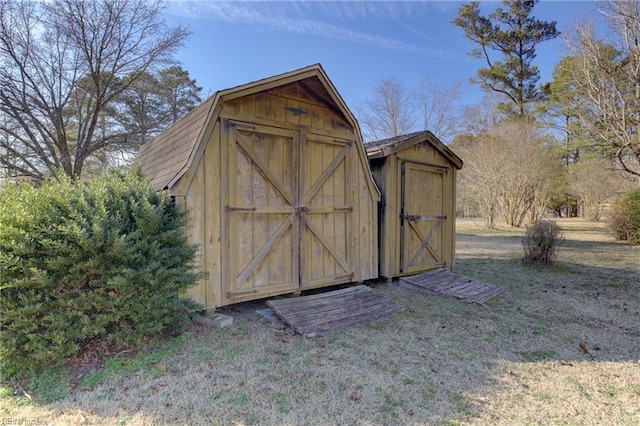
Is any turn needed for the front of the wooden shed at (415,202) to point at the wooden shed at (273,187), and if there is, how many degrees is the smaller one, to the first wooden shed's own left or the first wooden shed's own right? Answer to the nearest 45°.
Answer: approximately 90° to the first wooden shed's own right

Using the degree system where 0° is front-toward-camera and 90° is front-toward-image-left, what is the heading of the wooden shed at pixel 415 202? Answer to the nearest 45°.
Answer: approximately 315°

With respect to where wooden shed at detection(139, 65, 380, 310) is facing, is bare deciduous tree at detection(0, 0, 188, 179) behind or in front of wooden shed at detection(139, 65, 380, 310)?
behind

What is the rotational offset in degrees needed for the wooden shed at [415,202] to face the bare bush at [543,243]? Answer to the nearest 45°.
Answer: approximately 90° to its left

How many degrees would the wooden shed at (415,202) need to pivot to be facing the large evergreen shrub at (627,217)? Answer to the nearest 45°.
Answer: approximately 90° to its left

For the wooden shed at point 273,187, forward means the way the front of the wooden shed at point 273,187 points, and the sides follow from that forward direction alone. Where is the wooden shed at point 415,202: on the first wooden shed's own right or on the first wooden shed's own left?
on the first wooden shed's own left

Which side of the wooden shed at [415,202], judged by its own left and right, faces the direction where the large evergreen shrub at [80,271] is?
right

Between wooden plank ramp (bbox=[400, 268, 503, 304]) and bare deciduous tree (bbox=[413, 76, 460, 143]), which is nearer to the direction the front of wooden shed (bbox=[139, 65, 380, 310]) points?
the wooden plank ramp

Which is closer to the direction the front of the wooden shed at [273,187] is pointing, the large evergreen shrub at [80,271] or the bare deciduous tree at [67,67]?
the large evergreen shrub
